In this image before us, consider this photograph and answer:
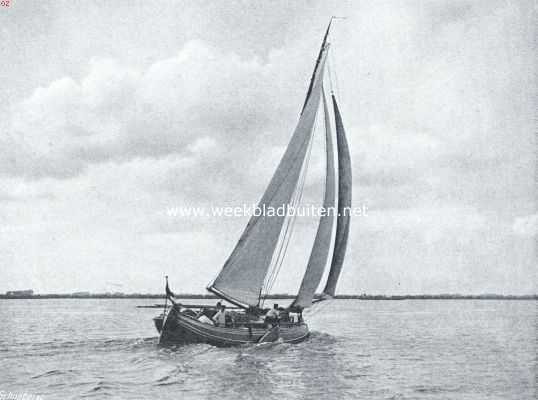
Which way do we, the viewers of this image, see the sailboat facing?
facing away from the viewer and to the right of the viewer
